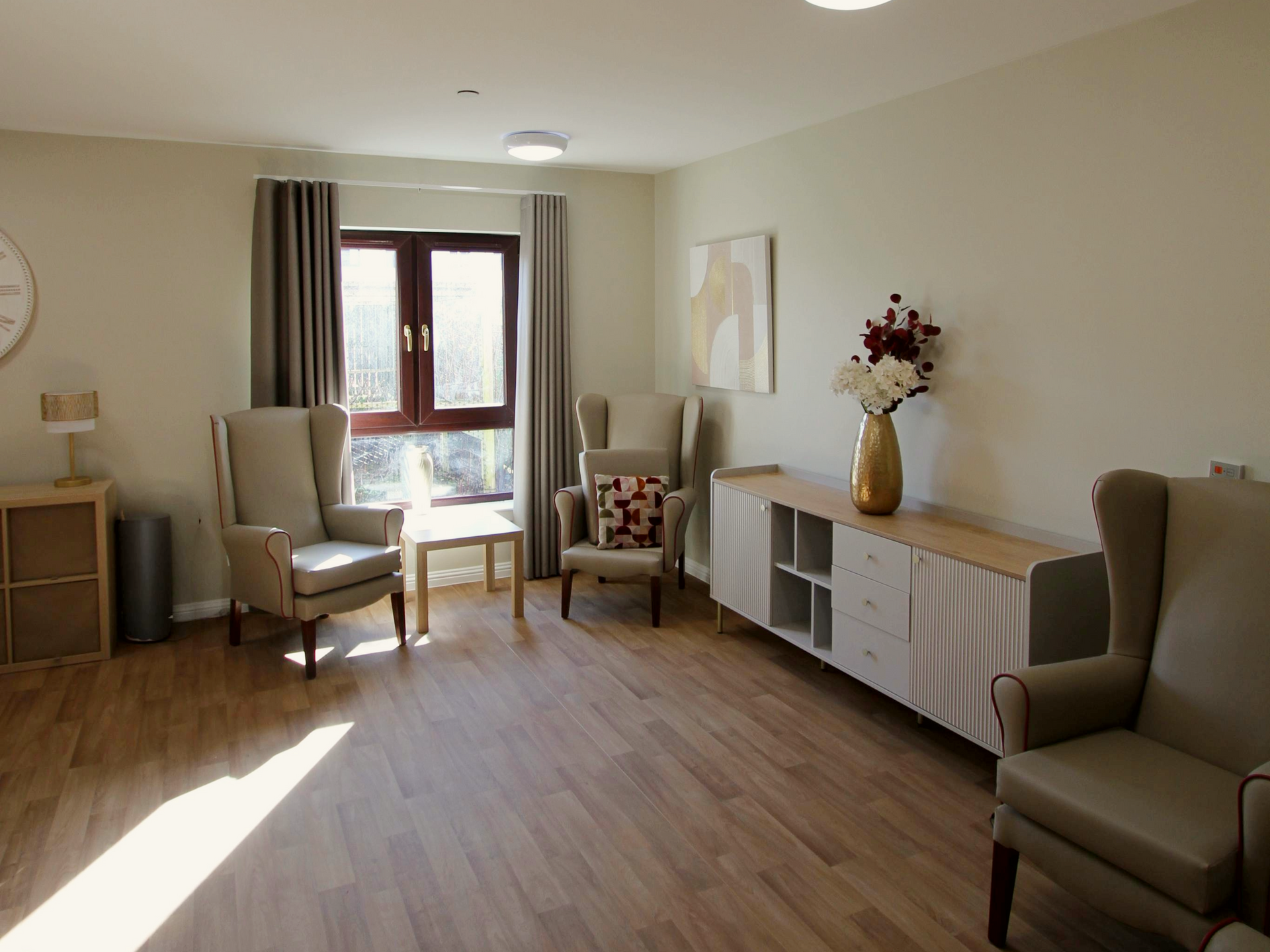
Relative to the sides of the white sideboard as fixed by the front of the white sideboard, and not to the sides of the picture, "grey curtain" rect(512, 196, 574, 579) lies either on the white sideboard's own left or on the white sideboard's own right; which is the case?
on the white sideboard's own right

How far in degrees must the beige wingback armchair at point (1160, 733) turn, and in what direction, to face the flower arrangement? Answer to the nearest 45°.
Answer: approximately 90° to its right

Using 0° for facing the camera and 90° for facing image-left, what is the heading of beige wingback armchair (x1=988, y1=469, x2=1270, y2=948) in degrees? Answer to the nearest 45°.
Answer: approximately 45°

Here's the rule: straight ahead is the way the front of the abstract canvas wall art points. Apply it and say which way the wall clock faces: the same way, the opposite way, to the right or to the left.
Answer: to the left

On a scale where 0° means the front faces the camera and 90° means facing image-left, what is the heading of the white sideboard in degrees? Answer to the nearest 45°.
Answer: approximately 45°

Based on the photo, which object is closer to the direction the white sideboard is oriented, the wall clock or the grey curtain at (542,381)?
the wall clock

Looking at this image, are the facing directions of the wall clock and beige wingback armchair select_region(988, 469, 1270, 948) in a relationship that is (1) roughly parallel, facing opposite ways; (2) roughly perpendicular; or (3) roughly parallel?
roughly perpendicular
